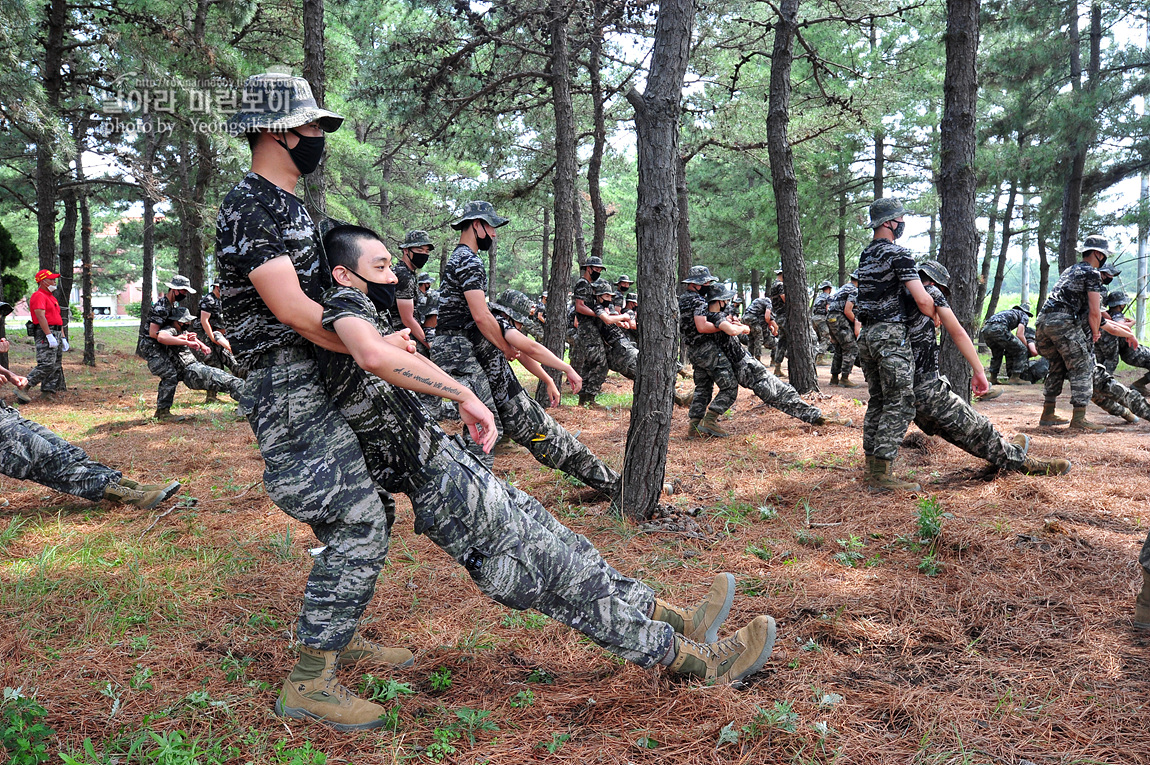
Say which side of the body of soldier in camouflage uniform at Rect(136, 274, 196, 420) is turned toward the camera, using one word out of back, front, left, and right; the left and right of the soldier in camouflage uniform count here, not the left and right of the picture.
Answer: right

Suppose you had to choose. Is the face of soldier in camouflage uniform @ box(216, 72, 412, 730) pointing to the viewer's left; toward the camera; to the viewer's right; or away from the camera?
to the viewer's right

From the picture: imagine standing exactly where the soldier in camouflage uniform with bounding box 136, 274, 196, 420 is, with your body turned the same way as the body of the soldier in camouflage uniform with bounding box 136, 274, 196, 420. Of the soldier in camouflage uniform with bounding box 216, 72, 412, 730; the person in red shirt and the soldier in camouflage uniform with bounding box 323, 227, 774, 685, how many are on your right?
2

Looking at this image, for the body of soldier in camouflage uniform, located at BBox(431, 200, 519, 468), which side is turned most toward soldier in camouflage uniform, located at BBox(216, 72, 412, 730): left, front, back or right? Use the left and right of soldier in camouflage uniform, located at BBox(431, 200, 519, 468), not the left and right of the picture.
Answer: right

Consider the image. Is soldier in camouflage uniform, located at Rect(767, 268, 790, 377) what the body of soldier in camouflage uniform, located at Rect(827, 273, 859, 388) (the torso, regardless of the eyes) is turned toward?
no

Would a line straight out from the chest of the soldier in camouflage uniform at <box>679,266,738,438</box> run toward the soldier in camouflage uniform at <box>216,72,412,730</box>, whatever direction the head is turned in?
no

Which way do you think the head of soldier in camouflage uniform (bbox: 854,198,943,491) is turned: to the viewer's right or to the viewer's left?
to the viewer's right

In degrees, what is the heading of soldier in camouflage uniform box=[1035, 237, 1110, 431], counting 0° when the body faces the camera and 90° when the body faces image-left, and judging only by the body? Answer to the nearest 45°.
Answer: approximately 270°

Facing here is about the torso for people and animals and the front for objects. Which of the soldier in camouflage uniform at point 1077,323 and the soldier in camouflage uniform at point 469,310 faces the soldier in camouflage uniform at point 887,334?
the soldier in camouflage uniform at point 469,310

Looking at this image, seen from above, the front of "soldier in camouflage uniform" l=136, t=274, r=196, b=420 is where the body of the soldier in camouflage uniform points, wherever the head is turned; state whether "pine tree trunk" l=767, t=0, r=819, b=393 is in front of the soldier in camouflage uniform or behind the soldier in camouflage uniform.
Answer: in front

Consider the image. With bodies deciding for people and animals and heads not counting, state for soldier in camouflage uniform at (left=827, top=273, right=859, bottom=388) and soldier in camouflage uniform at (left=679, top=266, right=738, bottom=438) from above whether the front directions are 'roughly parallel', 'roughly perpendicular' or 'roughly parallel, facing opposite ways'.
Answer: roughly parallel

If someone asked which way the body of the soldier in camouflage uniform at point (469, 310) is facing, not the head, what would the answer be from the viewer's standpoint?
to the viewer's right

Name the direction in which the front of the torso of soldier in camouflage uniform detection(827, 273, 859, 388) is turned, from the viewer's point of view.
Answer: to the viewer's right

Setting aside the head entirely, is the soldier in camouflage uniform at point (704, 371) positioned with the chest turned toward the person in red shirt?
no

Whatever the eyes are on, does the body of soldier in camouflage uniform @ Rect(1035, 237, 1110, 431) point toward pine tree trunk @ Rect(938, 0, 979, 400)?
no

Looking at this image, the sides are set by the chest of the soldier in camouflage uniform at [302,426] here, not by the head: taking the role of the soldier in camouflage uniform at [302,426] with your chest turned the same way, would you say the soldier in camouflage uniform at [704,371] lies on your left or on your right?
on your left

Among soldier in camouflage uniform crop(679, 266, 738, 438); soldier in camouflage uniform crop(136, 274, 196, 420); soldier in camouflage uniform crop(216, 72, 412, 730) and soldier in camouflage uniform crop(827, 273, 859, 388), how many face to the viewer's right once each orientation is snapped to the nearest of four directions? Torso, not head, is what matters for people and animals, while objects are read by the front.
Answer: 4
